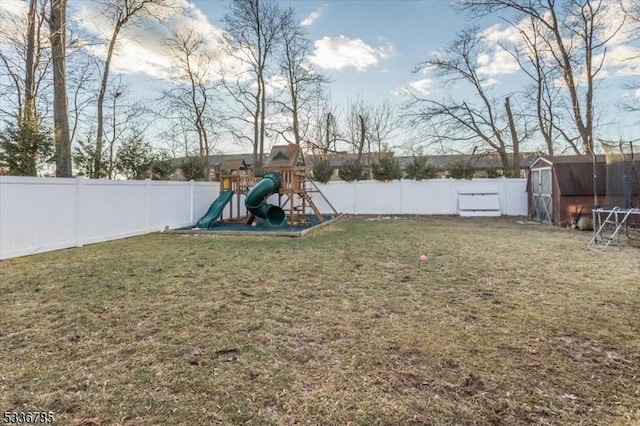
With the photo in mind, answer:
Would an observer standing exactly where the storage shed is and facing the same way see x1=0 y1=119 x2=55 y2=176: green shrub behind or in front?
in front

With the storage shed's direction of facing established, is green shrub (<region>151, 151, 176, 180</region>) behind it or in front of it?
in front

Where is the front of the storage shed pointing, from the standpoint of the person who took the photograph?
facing the viewer and to the left of the viewer

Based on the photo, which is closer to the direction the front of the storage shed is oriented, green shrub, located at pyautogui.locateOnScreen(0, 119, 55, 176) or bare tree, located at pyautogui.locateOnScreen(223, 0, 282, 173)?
the green shrub
